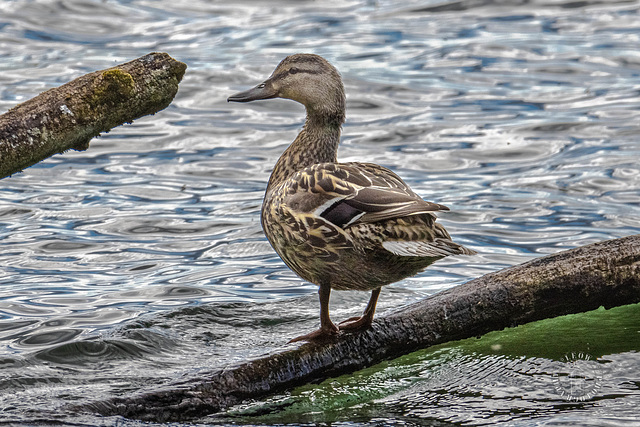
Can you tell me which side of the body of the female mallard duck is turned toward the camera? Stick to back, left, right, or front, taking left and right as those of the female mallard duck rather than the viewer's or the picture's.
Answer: left
